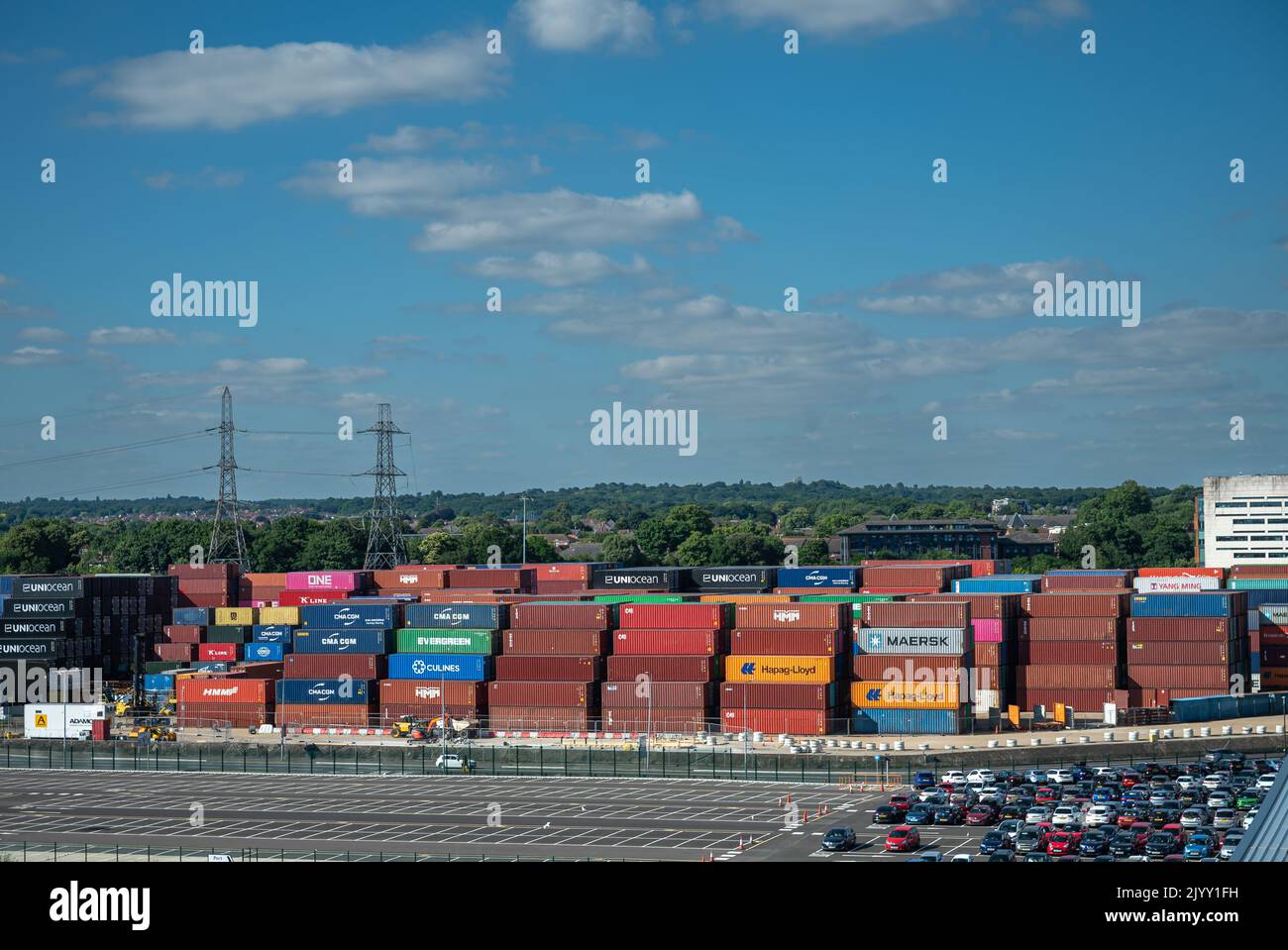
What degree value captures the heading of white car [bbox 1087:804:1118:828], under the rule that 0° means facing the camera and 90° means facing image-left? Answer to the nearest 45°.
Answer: approximately 45°

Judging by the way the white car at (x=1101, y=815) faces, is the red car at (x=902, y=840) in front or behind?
in front

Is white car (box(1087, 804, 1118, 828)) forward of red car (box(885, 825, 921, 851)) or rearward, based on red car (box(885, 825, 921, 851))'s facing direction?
rearward

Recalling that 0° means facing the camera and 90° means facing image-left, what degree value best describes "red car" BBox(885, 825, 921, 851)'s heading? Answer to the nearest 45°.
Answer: approximately 45°

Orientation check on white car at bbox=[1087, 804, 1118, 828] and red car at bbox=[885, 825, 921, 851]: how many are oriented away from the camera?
0
